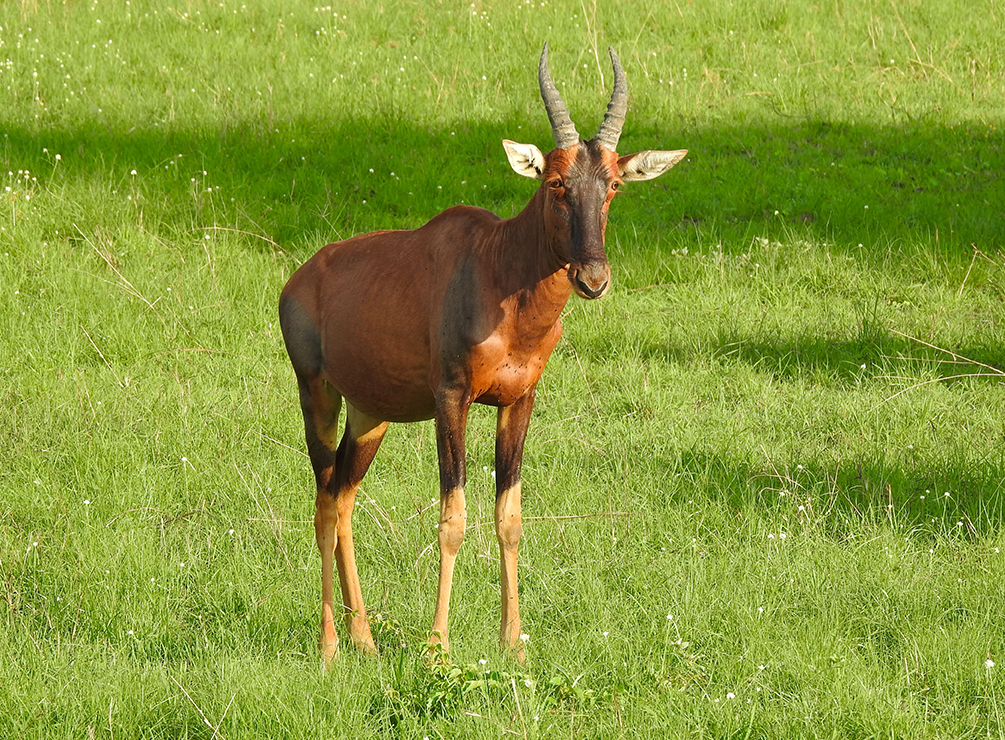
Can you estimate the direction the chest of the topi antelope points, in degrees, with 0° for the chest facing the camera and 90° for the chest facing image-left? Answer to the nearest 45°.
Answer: approximately 315°
